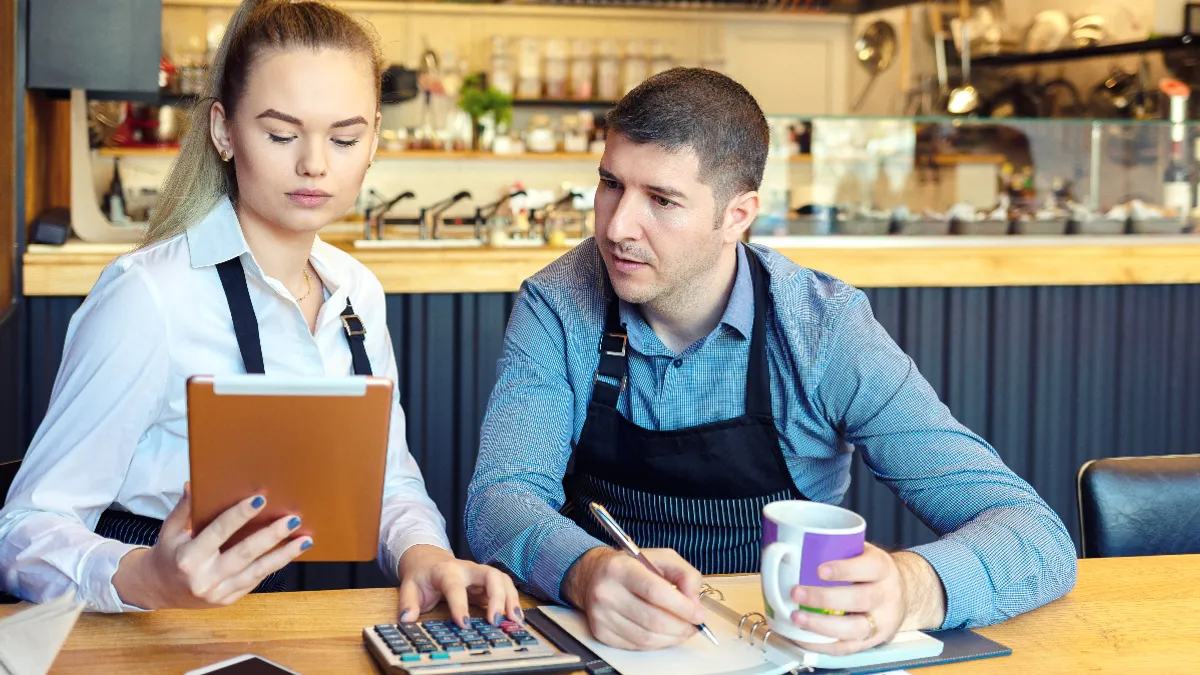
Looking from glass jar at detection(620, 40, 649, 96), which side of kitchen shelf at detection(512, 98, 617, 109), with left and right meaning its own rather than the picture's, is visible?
left

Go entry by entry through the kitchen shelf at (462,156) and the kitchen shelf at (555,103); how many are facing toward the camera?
2

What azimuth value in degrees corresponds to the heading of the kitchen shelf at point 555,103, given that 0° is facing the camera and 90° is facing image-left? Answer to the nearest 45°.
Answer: approximately 0°

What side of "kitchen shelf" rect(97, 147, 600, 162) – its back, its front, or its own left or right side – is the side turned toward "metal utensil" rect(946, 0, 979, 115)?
left

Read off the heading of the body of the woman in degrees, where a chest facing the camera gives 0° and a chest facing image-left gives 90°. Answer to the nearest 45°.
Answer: approximately 315°

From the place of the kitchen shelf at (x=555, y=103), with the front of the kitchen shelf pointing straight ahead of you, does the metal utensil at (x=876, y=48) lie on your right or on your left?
on your left

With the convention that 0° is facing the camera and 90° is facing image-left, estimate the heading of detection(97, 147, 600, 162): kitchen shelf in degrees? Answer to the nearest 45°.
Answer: approximately 0°

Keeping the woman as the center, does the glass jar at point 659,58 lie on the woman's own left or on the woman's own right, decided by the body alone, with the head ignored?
on the woman's own left

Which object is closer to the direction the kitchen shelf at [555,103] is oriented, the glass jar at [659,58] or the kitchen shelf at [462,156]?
the kitchen shelf

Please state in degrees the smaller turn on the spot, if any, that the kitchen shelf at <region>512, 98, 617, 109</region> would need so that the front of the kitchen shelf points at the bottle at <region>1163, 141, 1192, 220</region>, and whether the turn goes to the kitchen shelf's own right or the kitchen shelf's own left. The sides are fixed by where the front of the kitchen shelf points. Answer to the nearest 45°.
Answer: approximately 45° to the kitchen shelf's own left
